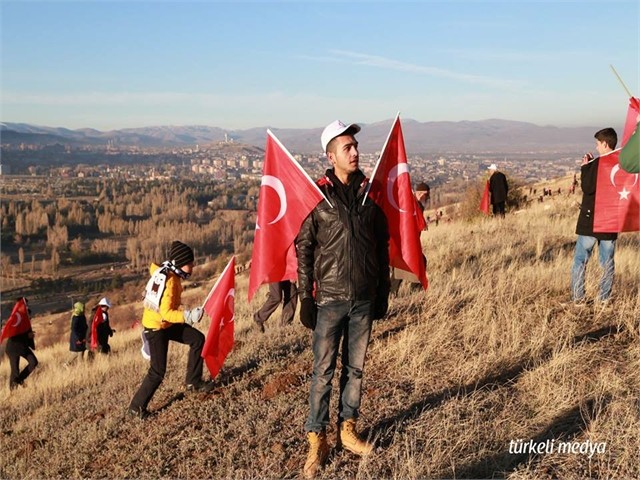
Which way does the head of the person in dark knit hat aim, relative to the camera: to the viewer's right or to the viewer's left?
to the viewer's right

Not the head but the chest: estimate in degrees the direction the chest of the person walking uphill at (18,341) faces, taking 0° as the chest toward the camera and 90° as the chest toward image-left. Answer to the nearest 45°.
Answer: approximately 225°

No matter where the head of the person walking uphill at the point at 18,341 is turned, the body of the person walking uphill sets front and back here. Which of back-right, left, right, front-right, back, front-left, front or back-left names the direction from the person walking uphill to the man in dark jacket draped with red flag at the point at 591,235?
right

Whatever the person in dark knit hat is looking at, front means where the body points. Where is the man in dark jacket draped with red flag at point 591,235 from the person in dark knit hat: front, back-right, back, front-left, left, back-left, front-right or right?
front

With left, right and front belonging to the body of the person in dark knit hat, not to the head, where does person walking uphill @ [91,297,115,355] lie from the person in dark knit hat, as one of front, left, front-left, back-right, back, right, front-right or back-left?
left

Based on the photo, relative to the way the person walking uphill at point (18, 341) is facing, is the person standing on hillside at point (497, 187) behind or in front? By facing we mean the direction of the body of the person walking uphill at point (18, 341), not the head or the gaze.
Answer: in front

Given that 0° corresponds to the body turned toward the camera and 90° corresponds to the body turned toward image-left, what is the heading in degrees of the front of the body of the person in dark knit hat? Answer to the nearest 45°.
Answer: approximately 270°

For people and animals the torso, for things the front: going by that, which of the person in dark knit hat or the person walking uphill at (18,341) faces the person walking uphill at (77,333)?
the person walking uphill at (18,341)

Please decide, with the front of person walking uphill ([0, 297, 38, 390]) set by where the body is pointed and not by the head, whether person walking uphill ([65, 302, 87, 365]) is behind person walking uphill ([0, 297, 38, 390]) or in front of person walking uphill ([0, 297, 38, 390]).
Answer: in front

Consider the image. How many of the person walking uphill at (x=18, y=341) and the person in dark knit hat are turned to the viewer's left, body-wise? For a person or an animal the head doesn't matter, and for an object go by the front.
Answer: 0

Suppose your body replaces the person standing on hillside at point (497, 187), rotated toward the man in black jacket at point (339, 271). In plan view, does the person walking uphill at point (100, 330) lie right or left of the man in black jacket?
right
